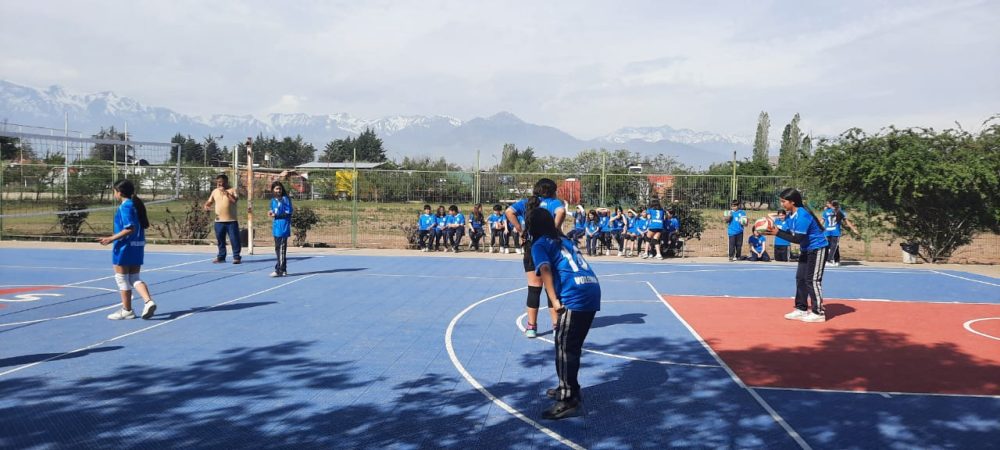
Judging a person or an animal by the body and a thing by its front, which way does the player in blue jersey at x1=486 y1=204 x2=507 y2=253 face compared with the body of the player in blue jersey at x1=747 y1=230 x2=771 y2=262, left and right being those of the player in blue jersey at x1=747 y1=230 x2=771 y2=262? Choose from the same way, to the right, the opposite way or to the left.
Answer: the same way

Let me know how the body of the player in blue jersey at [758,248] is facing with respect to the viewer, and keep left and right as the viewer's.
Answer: facing the viewer

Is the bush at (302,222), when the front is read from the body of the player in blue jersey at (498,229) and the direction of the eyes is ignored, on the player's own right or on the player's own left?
on the player's own right

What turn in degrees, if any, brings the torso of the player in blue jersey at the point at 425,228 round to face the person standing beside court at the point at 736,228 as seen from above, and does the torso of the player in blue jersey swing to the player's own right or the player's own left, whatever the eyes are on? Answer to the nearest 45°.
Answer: approximately 90° to the player's own left

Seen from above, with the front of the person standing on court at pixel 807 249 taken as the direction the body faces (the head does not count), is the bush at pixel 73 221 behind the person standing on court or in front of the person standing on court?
in front

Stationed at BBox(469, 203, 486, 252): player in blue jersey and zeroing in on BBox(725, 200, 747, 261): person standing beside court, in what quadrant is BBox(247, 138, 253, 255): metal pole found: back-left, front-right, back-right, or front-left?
back-right

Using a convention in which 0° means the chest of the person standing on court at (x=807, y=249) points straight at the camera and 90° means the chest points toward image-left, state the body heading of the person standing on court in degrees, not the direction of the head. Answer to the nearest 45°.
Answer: approximately 90°

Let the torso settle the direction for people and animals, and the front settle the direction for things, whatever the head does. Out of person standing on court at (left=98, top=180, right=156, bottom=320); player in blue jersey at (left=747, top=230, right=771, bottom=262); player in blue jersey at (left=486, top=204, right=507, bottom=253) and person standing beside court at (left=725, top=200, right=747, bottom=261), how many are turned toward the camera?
3

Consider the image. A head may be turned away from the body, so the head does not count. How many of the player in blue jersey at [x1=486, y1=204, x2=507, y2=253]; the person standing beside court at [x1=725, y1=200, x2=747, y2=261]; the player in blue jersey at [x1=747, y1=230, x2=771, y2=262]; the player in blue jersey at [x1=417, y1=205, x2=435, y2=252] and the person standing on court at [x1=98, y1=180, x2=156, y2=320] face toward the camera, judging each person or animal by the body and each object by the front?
4

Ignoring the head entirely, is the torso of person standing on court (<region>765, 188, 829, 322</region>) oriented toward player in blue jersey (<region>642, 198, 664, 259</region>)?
no

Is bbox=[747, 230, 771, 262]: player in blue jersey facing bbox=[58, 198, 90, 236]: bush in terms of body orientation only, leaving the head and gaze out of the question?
no

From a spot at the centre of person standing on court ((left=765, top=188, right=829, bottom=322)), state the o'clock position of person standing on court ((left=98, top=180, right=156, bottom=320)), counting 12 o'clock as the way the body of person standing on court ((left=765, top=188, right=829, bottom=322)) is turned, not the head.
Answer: person standing on court ((left=98, top=180, right=156, bottom=320)) is roughly at 11 o'clock from person standing on court ((left=765, top=188, right=829, bottom=322)).

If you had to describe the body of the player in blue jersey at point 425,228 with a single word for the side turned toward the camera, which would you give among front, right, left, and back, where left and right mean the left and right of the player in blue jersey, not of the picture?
front

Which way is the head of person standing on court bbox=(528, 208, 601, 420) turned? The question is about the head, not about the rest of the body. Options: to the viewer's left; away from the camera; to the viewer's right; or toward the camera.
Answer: away from the camera

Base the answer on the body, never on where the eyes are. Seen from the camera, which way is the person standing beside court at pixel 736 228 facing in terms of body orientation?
toward the camera
